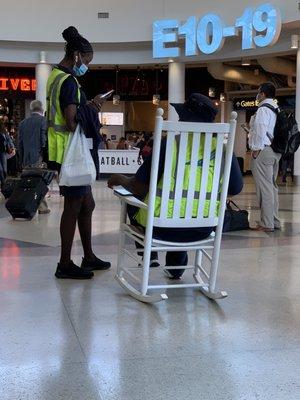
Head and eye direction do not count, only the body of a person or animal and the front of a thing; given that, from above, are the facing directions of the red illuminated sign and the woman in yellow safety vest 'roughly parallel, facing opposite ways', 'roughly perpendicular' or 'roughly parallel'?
roughly perpendicular

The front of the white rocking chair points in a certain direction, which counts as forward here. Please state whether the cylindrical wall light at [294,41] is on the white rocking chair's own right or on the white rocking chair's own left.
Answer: on the white rocking chair's own right

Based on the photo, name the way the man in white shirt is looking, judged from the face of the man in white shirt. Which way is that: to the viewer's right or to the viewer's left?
to the viewer's left

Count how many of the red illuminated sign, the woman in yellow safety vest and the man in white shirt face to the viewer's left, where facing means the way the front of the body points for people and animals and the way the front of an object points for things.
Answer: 1

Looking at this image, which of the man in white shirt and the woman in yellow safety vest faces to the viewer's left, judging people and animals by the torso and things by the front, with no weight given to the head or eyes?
the man in white shirt

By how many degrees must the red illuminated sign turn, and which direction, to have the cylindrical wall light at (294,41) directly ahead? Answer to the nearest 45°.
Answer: approximately 45° to its left

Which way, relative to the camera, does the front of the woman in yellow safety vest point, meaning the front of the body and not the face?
to the viewer's right

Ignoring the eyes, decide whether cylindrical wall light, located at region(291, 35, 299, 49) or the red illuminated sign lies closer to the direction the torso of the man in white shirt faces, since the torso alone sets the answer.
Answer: the red illuminated sign

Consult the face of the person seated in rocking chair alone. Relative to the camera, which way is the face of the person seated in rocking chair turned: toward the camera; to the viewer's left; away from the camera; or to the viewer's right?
away from the camera

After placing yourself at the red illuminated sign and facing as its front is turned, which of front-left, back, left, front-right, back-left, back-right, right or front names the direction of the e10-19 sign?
front-left

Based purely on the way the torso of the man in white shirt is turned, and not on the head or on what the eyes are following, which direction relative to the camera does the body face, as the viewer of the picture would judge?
to the viewer's left

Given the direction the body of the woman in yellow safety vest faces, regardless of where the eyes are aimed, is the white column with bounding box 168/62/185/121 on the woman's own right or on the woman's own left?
on the woman's own left

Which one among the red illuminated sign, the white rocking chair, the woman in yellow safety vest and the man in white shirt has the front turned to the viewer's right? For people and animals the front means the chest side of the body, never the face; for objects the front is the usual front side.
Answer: the woman in yellow safety vest
